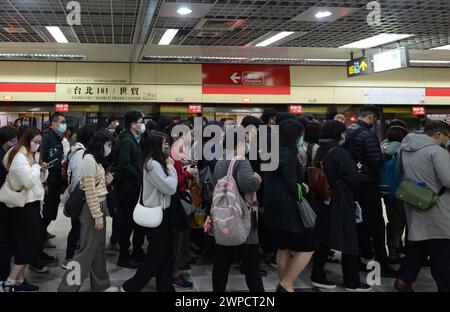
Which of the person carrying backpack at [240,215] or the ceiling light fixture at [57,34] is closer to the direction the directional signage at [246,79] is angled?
the person carrying backpack

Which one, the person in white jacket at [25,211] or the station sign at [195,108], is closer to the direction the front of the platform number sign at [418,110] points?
the person in white jacket

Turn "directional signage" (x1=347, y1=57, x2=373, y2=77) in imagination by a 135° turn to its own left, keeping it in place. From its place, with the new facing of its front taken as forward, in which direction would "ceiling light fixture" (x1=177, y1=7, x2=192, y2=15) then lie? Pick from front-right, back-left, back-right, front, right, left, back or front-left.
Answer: back-right

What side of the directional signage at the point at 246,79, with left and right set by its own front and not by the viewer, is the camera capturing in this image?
front
